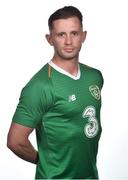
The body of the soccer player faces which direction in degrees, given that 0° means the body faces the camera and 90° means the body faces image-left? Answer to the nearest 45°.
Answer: approximately 315°
